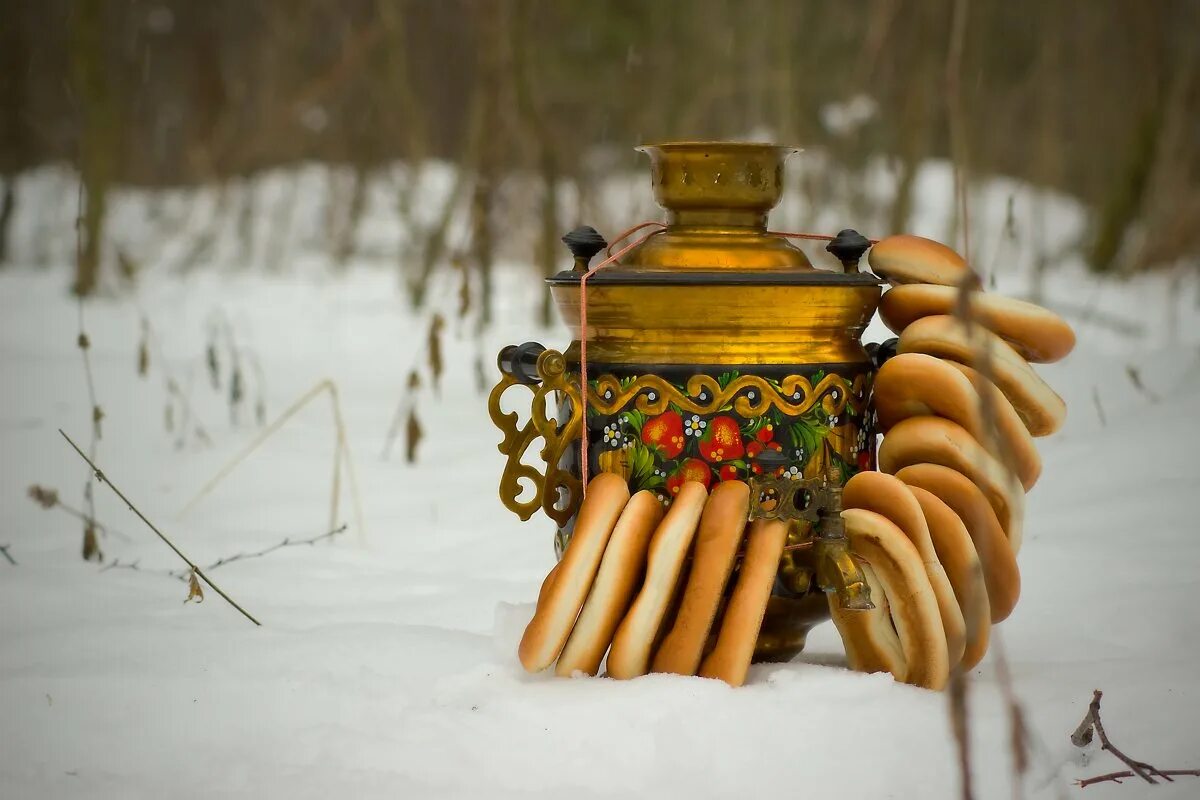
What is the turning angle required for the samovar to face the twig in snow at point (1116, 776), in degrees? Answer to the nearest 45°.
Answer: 0° — it already faces it

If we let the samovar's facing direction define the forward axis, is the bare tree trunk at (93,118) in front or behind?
behind

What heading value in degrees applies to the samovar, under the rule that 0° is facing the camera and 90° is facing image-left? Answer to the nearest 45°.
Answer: approximately 315°
